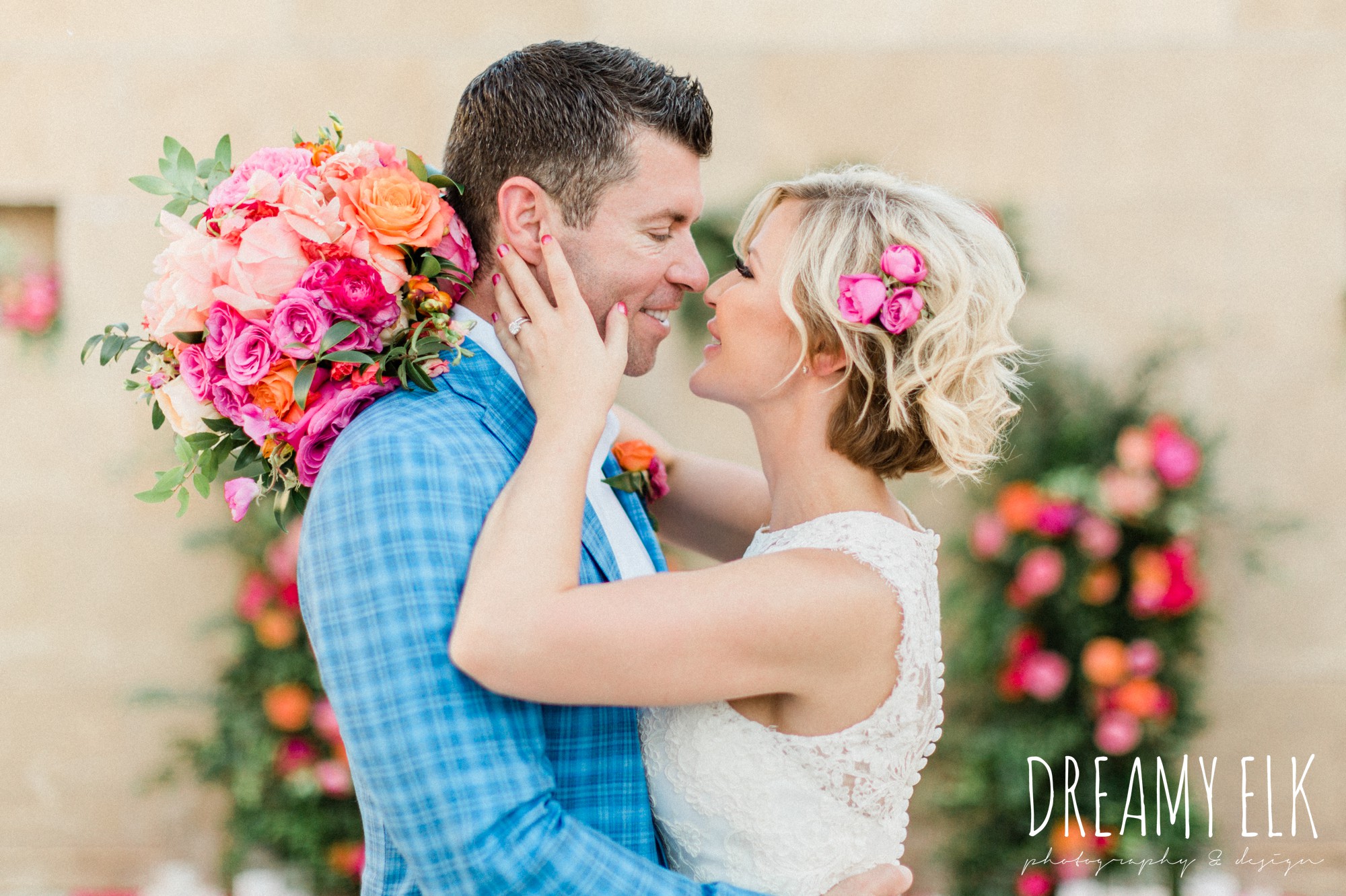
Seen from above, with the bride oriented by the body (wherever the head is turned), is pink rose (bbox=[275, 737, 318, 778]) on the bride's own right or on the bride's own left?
on the bride's own right

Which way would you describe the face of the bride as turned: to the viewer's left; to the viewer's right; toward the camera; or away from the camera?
to the viewer's left

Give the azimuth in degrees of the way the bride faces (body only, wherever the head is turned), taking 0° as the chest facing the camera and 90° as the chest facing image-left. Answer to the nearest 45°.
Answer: approximately 90°

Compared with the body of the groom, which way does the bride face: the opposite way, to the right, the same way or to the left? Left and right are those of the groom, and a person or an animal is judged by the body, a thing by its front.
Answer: the opposite way

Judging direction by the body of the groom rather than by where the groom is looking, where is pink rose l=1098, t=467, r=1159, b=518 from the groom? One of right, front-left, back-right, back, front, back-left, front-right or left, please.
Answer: front-left

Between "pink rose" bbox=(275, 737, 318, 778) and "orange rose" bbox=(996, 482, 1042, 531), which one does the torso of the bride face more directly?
the pink rose

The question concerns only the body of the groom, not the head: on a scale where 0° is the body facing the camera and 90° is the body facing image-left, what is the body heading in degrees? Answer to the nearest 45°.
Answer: approximately 270°

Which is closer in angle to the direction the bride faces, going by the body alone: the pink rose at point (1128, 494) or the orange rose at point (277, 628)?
the orange rose

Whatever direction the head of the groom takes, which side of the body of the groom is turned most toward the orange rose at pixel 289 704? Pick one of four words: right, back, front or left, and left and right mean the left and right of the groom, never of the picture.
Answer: left
